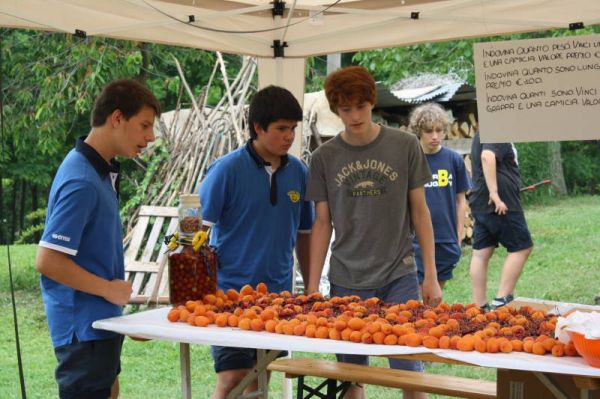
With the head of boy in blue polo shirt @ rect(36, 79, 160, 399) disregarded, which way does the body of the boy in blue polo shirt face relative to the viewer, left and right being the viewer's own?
facing to the right of the viewer

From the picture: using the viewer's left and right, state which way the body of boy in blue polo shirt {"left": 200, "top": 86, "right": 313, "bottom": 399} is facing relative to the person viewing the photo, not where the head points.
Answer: facing the viewer and to the right of the viewer

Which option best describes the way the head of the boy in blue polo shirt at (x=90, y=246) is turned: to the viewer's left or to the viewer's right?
to the viewer's right

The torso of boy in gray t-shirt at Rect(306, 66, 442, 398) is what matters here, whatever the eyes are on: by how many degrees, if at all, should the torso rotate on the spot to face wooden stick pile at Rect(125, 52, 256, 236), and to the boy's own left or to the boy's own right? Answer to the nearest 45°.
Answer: approximately 180°

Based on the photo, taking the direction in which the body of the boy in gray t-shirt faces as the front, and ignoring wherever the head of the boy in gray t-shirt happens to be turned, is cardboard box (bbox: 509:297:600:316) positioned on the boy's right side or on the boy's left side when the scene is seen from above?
on the boy's left side

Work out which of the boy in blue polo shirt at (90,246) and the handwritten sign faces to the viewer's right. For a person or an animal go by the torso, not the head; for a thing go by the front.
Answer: the boy in blue polo shirt

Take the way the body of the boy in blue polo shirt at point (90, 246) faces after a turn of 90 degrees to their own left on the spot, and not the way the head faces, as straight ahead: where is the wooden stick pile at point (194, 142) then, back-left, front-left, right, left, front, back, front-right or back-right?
front
